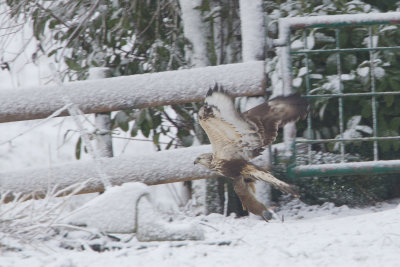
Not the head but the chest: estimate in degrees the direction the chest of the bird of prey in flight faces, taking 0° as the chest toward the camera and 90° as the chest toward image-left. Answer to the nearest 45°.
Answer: approximately 90°

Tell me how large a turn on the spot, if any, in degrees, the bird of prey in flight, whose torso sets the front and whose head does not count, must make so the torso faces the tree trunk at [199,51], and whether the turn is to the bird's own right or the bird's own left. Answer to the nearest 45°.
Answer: approximately 90° to the bird's own right

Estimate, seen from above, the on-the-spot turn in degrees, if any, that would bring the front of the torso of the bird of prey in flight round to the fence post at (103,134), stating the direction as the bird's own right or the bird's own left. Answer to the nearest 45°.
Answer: approximately 45° to the bird's own right

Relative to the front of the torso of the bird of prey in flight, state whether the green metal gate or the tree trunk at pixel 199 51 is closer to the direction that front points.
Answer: the tree trunk
